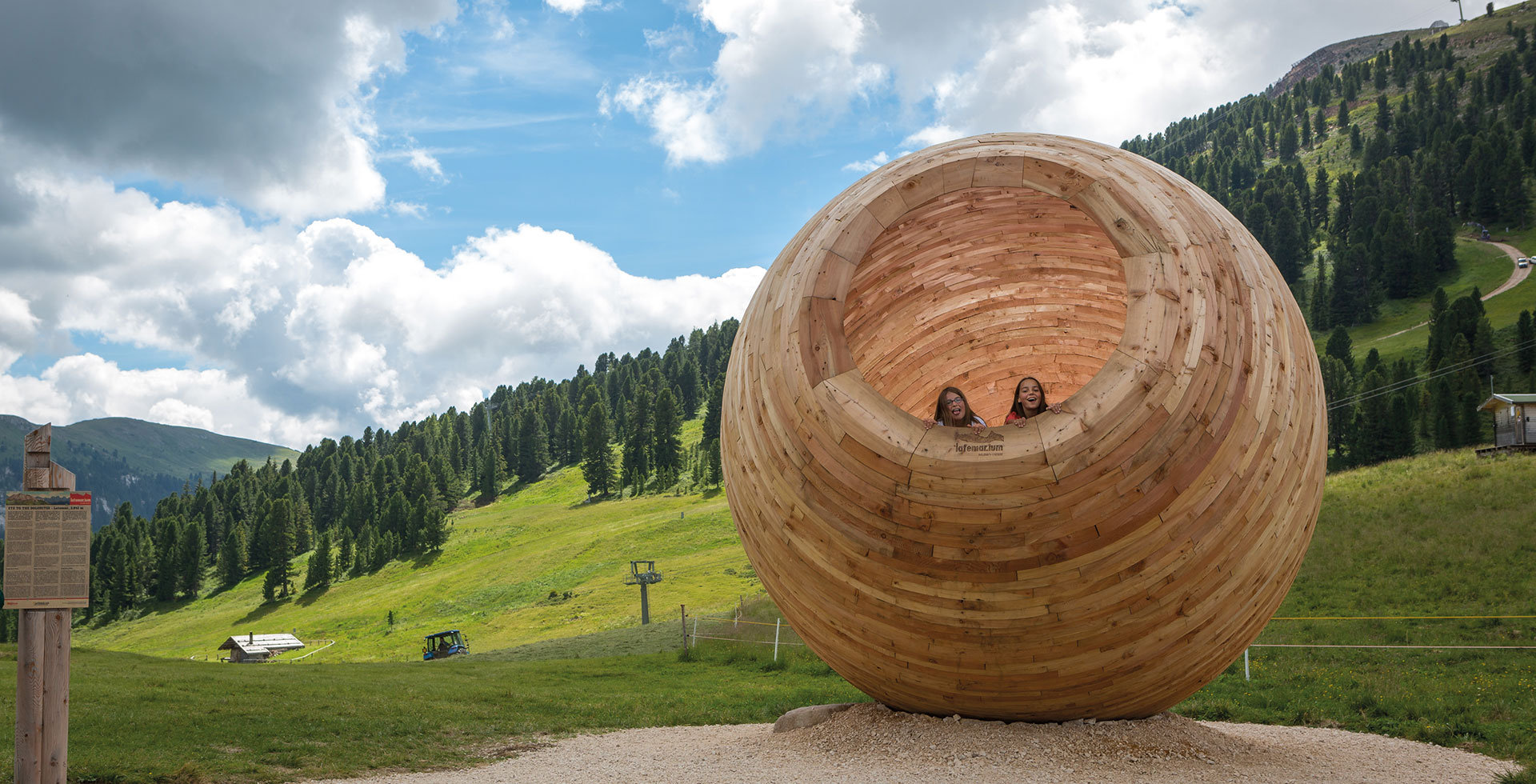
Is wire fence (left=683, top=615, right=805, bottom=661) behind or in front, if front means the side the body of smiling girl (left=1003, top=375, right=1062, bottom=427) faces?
behind

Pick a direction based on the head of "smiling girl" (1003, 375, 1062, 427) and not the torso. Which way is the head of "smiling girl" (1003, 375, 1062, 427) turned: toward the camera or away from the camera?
toward the camera

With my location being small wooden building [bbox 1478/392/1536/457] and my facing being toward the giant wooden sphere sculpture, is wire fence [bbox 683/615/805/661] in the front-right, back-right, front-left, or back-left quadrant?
front-right

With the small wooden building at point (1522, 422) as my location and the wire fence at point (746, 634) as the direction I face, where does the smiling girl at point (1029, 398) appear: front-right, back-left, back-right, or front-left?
front-left

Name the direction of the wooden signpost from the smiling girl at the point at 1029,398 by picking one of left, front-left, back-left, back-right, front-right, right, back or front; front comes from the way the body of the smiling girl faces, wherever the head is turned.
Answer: right

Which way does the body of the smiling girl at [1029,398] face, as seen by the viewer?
toward the camera

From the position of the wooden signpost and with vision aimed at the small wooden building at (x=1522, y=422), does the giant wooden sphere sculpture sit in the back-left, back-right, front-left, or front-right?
front-right

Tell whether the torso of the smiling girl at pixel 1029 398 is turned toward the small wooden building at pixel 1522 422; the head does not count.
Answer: no

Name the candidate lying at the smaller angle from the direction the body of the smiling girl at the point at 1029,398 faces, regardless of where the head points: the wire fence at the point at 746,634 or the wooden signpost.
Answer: the wooden signpost

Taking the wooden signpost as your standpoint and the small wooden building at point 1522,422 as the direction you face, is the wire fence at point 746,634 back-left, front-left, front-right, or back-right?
front-left
